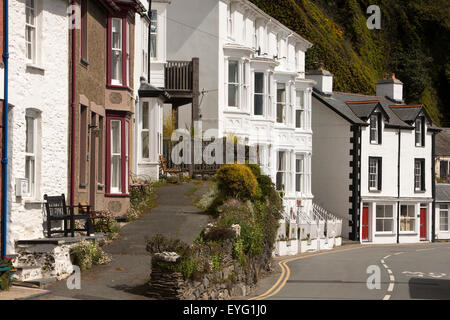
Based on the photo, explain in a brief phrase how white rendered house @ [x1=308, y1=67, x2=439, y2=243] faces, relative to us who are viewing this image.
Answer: facing the viewer and to the right of the viewer

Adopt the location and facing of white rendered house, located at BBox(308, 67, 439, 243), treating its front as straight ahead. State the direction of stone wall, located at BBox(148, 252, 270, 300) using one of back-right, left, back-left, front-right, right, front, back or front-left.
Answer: front-right

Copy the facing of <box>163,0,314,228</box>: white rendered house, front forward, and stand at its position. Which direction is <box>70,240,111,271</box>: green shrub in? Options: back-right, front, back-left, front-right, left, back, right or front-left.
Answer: front-right

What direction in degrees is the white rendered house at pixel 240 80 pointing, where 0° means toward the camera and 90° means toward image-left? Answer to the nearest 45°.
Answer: approximately 315°

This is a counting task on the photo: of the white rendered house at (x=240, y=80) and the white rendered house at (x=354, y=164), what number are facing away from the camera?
0

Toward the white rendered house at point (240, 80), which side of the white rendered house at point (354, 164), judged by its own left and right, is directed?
right

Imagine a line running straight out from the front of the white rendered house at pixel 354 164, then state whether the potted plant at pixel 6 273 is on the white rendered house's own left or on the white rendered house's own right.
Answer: on the white rendered house's own right

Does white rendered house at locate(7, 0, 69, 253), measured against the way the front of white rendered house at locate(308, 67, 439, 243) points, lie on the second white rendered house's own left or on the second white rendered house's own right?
on the second white rendered house's own right

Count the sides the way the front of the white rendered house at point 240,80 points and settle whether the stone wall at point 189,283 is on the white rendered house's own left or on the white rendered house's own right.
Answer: on the white rendered house's own right

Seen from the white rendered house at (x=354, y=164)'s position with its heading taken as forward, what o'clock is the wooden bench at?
The wooden bench is roughly at 2 o'clock from the white rendered house.

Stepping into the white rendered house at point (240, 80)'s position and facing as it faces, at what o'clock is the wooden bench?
The wooden bench is roughly at 2 o'clock from the white rendered house.

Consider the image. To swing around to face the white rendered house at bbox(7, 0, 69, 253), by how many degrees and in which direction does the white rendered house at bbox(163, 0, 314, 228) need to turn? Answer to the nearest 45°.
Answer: approximately 45° to its right

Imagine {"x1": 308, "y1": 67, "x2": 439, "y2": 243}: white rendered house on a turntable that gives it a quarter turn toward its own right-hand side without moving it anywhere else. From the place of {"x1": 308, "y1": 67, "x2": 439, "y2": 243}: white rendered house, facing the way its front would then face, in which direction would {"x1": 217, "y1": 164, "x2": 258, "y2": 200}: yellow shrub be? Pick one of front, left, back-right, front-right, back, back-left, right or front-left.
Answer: front-left

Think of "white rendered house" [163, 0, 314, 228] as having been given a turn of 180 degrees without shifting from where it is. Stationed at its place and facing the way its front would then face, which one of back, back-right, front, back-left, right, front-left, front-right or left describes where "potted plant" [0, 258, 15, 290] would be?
back-left
